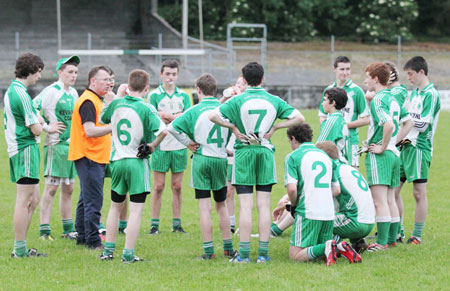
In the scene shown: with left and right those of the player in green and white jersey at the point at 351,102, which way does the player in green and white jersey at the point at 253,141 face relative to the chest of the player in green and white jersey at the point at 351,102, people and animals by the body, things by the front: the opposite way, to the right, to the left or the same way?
the opposite way

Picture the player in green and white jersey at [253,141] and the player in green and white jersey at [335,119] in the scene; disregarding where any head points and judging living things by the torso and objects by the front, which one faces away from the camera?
the player in green and white jersey at [253,141]

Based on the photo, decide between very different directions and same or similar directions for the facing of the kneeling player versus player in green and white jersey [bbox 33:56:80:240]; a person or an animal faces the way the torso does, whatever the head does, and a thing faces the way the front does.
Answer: very different directions

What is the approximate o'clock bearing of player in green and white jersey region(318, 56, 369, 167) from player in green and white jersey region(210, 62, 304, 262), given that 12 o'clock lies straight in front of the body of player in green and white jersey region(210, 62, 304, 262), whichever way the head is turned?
player in green and white jersey region(318, 56, 369, 167) is roughly at 1 o'clock from player in green and white jersey region(210, 62, 304, 262).

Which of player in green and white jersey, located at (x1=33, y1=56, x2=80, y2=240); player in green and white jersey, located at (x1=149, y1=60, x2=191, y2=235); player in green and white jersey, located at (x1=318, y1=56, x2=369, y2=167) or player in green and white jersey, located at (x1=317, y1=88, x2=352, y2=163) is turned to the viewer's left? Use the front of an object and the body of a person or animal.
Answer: player in green and white jersey, located at (x1=317, y1=88, x2=352, y2=163)

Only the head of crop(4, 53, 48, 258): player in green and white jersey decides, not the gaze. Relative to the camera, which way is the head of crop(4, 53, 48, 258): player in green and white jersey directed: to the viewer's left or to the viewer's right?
to the viewer's right

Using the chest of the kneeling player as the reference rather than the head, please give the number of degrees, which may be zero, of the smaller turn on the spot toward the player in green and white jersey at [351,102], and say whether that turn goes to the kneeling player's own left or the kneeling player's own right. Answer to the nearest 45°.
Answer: approximately 45° to the kneeling player's own right

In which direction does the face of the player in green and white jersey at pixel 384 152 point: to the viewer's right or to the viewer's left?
to the viewer's left

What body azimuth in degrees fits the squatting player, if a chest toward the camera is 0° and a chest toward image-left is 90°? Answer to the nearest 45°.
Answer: approximately 135°

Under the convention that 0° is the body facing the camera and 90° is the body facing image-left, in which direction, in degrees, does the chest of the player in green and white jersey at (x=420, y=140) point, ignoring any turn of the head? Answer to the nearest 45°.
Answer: approximately 45°

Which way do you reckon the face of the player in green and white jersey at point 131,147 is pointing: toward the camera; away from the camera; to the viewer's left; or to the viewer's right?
away from the camera

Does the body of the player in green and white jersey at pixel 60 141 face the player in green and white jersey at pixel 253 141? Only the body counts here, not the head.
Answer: yes

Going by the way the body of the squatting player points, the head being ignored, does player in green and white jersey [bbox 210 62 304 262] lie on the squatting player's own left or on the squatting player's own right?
on the squatting player's own left

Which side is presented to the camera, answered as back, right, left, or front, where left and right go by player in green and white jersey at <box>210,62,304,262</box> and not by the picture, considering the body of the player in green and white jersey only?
back
